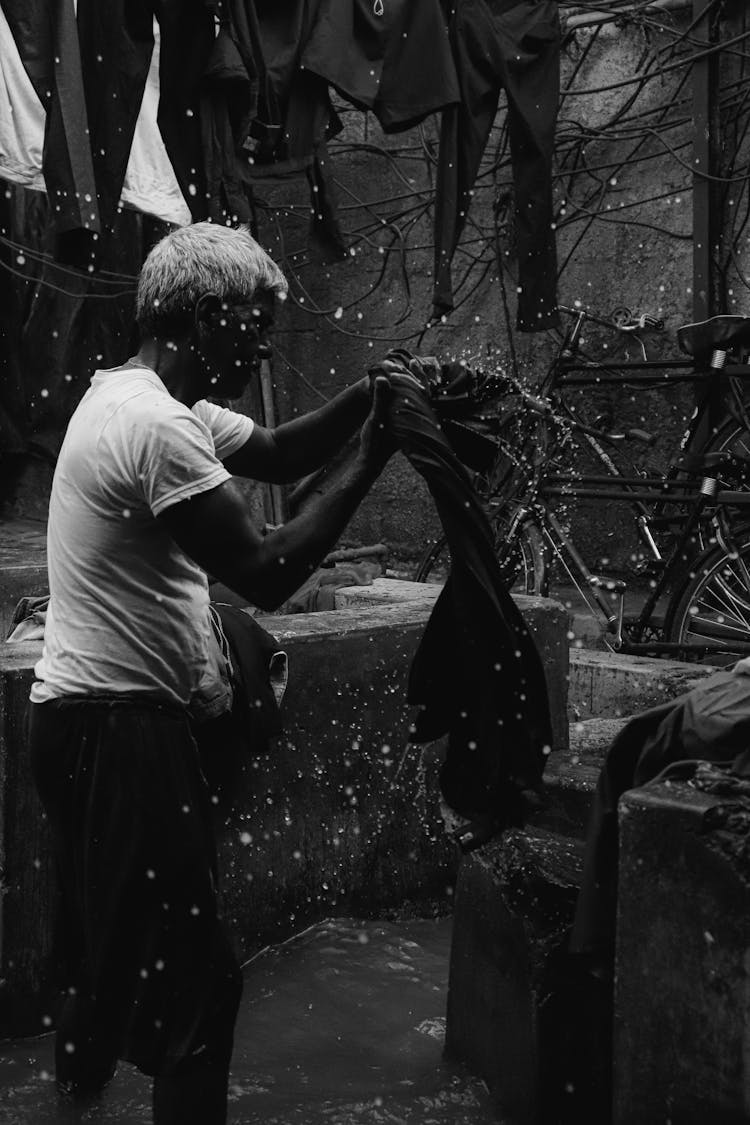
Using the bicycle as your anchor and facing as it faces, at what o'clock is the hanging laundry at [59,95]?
The hanging laundry is roughly at 11 o'clock from the bicycle.

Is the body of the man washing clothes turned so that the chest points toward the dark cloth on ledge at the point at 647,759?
yes

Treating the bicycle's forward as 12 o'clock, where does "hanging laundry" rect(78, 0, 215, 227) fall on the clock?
The hanging laundry is roughly at 11 o'clock from the bicycle.

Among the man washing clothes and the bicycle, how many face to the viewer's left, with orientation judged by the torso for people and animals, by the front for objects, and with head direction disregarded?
1

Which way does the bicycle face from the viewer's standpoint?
to the viewer's left

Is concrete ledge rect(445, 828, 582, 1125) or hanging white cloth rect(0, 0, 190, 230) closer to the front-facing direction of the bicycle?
the hanging white cloth

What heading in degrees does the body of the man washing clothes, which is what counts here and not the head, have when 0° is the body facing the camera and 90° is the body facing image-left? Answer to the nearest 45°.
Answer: approximately 270°

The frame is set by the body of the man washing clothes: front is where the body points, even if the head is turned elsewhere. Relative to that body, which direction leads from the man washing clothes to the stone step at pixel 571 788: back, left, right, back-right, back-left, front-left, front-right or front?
front-left

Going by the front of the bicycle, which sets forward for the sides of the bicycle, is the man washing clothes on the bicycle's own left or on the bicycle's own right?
on the bicycle's own left

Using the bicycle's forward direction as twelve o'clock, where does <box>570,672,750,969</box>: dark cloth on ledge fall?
The dark cloth on ledge is roughly at 9 o'clock from the bicycle.

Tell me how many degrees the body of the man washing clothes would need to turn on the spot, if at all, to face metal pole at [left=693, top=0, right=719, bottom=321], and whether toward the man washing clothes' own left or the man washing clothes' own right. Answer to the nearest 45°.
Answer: approximately 45° to the man washing clothes' own left

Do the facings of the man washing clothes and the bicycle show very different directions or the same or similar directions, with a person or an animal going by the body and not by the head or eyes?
very different directions
